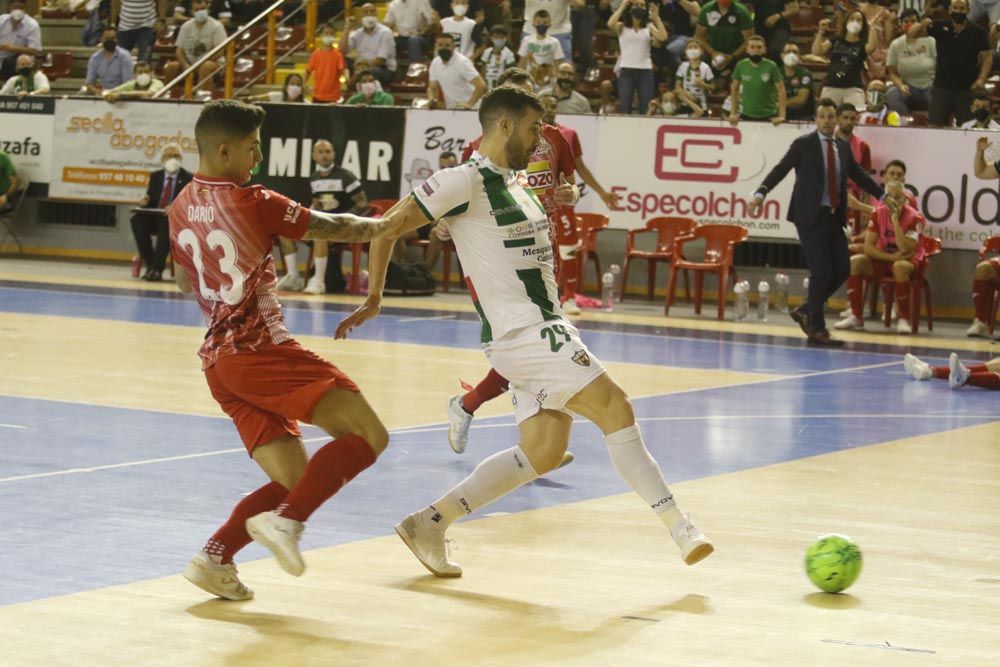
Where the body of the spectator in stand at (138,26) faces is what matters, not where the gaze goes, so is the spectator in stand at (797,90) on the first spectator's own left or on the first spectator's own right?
on the first spectator's own left

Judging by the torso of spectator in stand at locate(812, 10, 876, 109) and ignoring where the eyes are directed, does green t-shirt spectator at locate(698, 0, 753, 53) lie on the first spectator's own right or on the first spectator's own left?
on the first spectator's own right

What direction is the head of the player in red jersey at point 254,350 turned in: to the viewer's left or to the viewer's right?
to the viewer's right

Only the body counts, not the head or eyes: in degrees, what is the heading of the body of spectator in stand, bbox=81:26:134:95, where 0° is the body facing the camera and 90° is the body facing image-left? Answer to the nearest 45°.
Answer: approximately 0°

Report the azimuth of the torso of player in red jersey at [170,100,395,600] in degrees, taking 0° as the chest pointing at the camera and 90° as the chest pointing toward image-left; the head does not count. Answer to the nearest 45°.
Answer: approximately 225°

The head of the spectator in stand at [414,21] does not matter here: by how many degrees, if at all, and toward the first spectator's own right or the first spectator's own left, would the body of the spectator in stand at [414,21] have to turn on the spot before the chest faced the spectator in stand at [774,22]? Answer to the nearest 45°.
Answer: approximately 45° to the first spectator's own left

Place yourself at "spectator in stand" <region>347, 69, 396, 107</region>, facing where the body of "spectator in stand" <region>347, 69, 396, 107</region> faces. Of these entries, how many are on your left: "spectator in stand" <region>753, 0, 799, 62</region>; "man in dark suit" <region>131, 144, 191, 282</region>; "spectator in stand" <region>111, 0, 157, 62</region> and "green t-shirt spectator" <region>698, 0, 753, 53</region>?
2

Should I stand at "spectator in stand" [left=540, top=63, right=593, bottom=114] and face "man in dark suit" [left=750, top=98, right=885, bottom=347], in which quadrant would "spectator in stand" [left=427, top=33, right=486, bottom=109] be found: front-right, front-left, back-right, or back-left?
back-right
